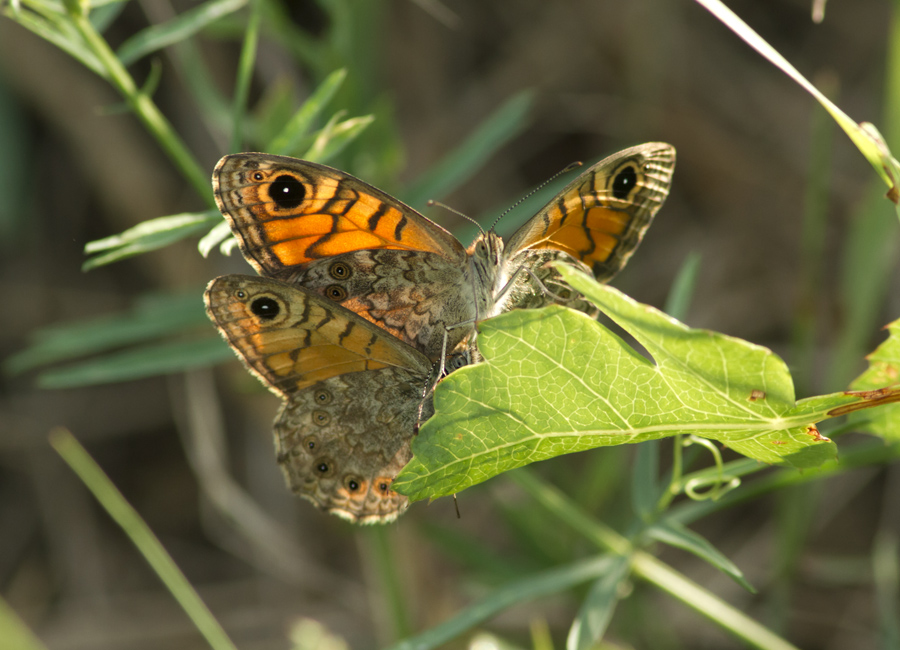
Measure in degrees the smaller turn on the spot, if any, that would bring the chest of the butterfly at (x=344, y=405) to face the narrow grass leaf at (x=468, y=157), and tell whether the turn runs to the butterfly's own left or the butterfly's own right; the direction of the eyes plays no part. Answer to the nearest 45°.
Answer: approximately 90° to the butterfly's own left

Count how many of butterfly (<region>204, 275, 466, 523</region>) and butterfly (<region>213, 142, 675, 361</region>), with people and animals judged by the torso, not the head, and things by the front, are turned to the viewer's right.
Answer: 1

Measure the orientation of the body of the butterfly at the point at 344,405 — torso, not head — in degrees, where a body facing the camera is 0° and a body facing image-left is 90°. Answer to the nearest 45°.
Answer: approximately 270°
